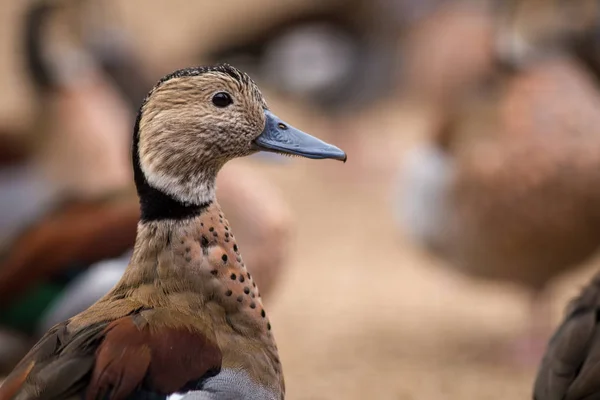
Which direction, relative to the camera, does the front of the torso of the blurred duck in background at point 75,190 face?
to the viewer's right

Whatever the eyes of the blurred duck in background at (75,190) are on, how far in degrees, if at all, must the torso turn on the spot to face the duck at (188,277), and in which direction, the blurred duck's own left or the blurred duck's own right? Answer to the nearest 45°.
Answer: approximately 90° to the blurred duck's own right

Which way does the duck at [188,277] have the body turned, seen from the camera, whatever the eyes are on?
to the viewer's right

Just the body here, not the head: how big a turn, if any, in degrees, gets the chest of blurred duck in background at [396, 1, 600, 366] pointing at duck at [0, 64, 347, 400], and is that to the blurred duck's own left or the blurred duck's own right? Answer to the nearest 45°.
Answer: approximately 45° to the blurred duck's own right
